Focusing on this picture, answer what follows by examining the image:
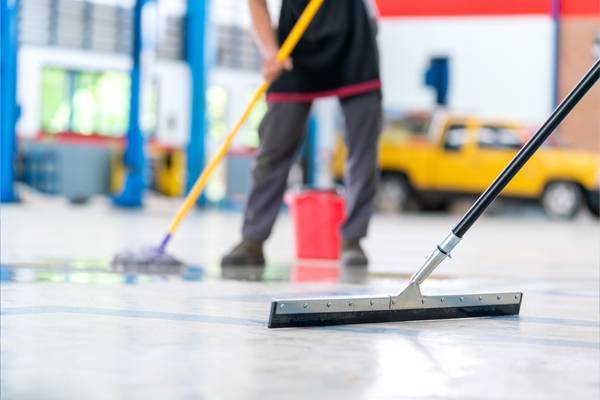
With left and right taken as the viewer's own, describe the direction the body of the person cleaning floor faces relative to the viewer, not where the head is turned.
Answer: facing the viewer

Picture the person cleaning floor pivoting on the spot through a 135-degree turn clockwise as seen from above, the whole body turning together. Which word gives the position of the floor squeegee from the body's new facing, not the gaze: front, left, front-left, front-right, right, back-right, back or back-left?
back-left

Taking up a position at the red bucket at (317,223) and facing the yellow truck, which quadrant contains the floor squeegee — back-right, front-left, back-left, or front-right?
back-right

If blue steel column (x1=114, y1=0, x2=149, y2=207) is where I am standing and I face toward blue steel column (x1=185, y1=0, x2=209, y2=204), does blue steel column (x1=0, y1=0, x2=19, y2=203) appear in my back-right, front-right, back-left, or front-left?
back-left

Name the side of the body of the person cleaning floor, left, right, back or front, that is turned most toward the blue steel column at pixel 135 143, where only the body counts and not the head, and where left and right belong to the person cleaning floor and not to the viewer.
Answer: back

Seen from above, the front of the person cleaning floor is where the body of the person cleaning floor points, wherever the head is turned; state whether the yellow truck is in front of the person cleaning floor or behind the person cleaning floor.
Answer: behind

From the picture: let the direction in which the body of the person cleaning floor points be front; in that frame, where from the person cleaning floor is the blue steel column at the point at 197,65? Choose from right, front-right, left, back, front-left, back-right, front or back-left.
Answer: back

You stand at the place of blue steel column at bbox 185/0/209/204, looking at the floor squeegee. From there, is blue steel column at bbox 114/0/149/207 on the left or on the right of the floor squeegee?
right
